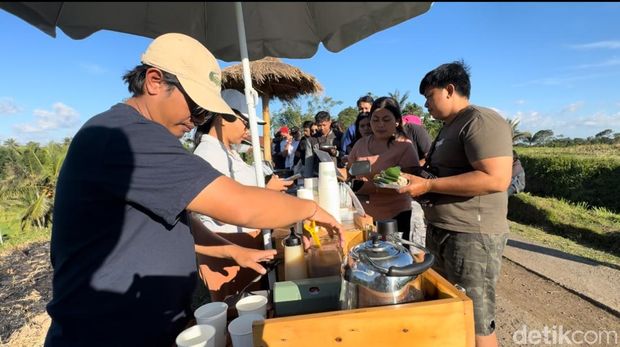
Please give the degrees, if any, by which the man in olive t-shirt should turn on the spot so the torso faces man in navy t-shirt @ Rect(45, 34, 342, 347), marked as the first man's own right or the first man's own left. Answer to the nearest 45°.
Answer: approximately 45° to the first man's own left

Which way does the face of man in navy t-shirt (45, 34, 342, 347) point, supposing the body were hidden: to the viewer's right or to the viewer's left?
to the viewer's right

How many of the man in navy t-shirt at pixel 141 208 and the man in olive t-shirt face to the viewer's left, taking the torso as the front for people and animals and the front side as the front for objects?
1

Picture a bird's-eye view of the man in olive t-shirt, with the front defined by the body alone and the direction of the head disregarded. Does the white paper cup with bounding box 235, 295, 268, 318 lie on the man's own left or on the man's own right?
on the man's own left

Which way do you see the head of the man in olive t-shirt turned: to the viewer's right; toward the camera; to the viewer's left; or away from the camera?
to the viewer's left

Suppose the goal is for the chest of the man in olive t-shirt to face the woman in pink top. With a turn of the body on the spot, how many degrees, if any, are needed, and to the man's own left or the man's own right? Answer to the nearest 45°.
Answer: approximately 45° to the man's own right

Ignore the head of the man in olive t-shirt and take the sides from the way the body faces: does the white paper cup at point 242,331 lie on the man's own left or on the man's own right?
on the man's own left

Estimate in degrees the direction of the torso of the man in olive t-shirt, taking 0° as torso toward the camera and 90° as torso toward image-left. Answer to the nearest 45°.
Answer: approximately 90°

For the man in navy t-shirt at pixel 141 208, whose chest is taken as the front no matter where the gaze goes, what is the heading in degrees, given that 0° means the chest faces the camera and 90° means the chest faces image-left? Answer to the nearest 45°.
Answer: approximately 270°

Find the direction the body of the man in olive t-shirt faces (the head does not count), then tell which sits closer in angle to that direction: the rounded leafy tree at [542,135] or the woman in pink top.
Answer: the woman in pink top

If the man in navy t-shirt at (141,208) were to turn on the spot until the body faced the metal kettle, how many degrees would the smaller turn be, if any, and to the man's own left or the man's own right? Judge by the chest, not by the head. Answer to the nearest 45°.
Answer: approximately 45° to the man's own right
